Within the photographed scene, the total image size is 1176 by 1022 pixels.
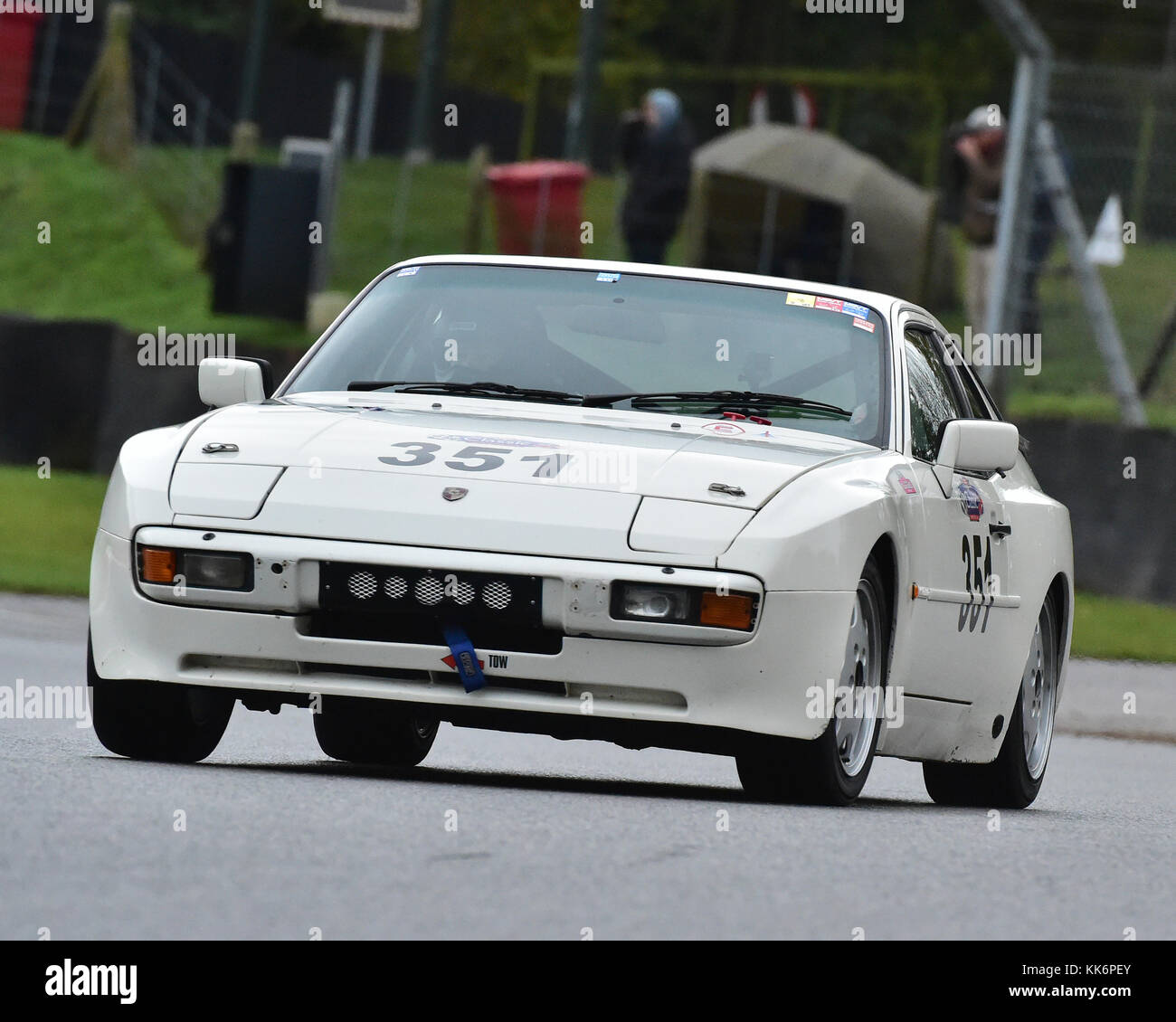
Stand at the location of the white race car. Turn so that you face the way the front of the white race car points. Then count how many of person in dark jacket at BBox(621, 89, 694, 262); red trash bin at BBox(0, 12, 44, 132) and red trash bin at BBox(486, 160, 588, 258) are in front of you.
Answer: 0

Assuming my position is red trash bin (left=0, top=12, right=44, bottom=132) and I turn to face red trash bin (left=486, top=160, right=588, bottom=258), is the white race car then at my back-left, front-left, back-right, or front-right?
front-right

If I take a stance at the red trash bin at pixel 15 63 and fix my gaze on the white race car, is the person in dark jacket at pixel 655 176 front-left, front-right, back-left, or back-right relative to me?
front-left

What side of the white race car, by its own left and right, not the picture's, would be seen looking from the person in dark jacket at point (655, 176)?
back

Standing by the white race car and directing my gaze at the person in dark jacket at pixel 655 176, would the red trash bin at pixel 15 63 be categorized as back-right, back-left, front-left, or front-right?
front-left

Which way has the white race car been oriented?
toward the camera

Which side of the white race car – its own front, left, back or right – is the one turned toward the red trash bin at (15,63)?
back

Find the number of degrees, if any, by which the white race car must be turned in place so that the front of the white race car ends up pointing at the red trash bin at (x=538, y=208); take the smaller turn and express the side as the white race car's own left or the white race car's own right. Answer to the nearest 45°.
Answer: approximately 180°
